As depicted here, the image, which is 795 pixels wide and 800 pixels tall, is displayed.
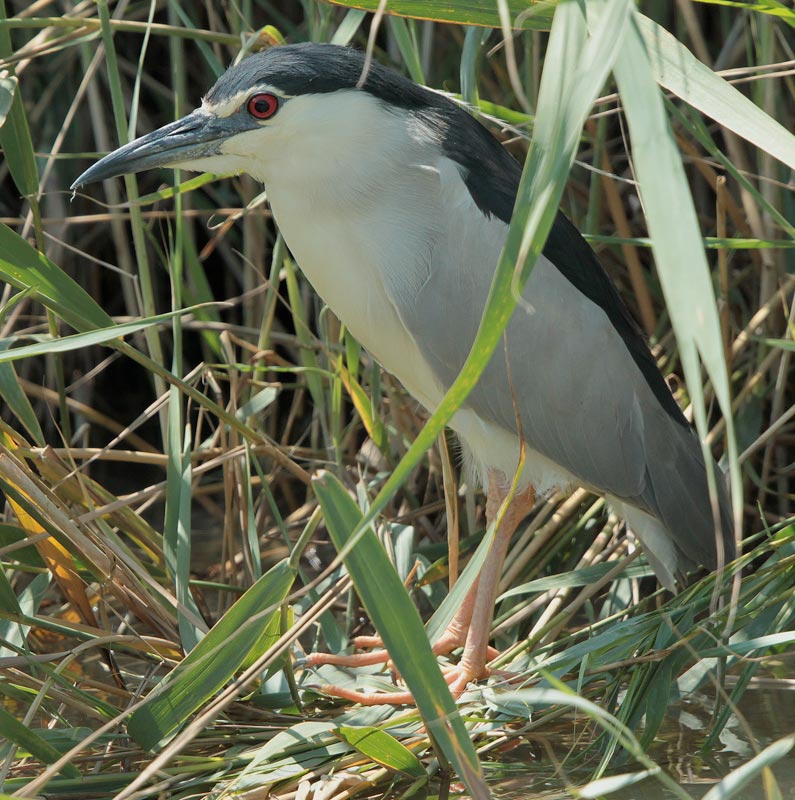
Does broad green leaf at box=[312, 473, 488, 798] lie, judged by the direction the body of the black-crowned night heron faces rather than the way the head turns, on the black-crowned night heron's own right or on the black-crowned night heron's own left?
on the black-crowned night heron's own left

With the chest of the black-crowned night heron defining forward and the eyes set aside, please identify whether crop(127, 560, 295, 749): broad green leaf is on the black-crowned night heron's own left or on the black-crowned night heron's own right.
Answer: on the black-crowned night heron's own left

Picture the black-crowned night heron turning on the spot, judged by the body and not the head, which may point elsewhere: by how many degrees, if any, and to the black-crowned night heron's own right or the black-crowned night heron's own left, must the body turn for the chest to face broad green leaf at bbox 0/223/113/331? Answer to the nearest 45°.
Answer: approximately 45° to the black-crowned night heron's own left

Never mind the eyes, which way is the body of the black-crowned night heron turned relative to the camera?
to the viewer's left
